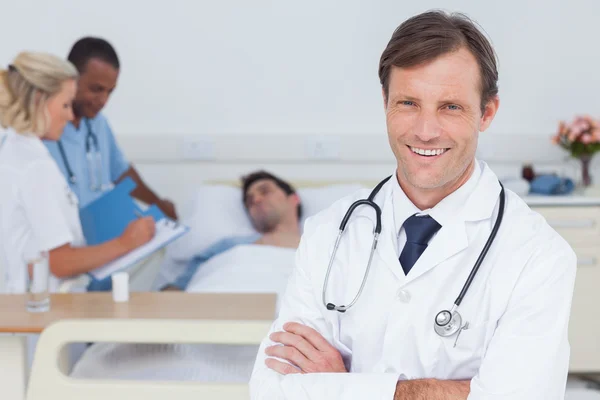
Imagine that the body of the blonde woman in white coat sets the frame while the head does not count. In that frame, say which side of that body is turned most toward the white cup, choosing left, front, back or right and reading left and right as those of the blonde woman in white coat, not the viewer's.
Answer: right

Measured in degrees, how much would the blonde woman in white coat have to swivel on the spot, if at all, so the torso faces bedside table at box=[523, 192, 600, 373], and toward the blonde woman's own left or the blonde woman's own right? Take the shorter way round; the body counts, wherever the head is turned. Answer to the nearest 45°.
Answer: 0° — they already face it

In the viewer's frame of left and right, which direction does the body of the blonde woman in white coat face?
facing to the right of the viewer

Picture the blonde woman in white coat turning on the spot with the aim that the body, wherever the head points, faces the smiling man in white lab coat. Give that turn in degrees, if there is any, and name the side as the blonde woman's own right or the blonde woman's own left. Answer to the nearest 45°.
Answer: approximately 45° to the blonde woman's own right

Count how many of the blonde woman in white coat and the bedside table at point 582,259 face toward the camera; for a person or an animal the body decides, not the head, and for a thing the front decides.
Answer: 1

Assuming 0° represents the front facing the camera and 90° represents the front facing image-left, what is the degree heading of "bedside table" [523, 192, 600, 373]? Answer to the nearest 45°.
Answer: approximately 0°

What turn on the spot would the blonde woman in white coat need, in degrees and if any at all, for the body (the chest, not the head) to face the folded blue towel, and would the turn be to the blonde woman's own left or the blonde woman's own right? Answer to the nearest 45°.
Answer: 0° — they already face it

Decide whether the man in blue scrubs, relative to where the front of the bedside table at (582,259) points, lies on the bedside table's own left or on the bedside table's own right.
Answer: on the bedside table's own right
